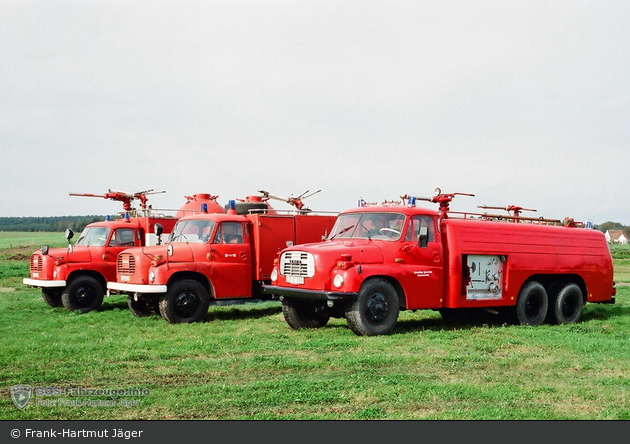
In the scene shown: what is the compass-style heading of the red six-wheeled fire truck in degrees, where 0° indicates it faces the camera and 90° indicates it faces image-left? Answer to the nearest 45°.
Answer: approximately 45°

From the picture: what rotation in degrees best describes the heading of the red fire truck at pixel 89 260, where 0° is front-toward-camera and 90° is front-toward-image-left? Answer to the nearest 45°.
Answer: approximately 45°

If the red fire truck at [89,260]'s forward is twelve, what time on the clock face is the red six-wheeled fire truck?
The red six-wheeled fire truck is roughly at 9 o'clock from the red fire truck.

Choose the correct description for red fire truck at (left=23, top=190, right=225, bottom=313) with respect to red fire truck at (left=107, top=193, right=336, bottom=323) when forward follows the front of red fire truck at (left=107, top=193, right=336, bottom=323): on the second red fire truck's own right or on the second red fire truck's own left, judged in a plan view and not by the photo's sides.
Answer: on the second red fire truck's own right

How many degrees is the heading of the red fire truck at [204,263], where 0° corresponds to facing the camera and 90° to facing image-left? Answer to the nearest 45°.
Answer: approximately 45°

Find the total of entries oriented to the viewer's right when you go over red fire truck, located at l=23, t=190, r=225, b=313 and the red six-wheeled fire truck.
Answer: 0

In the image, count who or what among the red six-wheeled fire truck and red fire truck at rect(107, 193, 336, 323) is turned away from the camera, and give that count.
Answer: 0

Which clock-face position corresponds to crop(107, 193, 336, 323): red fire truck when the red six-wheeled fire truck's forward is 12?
The red fire truck is roughly at 2 o'clock from the red six-wheeled fire truck.

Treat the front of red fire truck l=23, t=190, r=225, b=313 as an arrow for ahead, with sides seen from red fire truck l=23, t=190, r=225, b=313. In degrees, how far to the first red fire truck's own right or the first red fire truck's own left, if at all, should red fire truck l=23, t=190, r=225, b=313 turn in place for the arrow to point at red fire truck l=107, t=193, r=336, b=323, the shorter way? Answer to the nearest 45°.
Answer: approximately 90° to the first red fire truck's own left
